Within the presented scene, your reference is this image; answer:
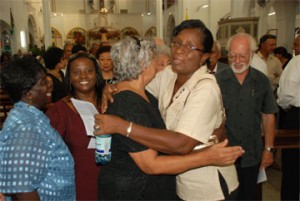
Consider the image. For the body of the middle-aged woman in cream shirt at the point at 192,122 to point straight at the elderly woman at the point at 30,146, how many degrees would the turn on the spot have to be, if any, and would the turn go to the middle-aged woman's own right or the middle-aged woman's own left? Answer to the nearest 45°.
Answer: approximately 45° to the middle-aged woman's own right

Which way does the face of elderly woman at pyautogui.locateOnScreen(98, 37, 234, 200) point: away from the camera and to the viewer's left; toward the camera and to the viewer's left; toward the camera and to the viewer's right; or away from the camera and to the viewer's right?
away from the camera and to the viewer's right

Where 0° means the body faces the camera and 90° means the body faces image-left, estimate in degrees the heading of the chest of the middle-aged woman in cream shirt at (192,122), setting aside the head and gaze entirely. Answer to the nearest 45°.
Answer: approximately 45°

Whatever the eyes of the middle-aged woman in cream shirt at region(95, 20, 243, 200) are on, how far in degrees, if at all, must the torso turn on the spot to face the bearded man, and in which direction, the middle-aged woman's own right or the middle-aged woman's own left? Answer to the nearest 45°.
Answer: approximately 180°

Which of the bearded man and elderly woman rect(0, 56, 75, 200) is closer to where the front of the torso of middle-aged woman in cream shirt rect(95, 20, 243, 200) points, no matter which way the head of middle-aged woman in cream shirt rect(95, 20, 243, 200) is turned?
the elderly woman

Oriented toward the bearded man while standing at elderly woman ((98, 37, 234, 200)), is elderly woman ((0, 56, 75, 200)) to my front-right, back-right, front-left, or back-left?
back-left
